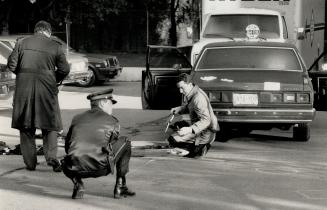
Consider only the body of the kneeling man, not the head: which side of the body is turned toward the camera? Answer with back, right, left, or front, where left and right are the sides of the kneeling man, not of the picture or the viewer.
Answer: left

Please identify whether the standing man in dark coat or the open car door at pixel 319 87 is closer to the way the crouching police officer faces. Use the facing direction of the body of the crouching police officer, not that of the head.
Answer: the open car door

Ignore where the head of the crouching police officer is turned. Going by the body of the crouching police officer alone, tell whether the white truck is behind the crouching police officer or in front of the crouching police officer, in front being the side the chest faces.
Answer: in front

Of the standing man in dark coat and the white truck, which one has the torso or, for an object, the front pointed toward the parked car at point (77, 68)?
the standing man in dark coat

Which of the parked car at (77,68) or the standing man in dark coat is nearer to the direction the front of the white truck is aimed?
the standing man in dark coat

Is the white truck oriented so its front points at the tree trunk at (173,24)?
no

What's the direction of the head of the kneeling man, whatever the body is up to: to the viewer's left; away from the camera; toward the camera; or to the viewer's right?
to the viewer's left

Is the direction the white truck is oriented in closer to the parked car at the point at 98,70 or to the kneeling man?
the kneeling man

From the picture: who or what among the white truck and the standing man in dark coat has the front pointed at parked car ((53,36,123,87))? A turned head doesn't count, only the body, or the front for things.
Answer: the standing man in dark coat

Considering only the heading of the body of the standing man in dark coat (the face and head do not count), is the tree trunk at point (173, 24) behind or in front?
in front

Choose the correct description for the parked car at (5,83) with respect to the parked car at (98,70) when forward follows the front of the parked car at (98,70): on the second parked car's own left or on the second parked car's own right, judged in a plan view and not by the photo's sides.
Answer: on the second parked car's own right

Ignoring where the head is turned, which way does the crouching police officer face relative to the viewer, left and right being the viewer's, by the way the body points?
facing away from the viewer and to the right of the viewer

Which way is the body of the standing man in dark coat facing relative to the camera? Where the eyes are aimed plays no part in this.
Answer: away from the camera

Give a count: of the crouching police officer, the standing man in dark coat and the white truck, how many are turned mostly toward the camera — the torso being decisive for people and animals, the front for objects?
1

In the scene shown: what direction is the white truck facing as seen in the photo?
toward the camera

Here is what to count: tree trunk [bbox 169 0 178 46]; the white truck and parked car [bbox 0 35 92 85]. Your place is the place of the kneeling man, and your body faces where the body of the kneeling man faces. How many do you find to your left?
0

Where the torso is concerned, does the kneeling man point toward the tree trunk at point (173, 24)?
no

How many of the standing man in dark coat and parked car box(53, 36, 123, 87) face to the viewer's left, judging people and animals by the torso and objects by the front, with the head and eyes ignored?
0
